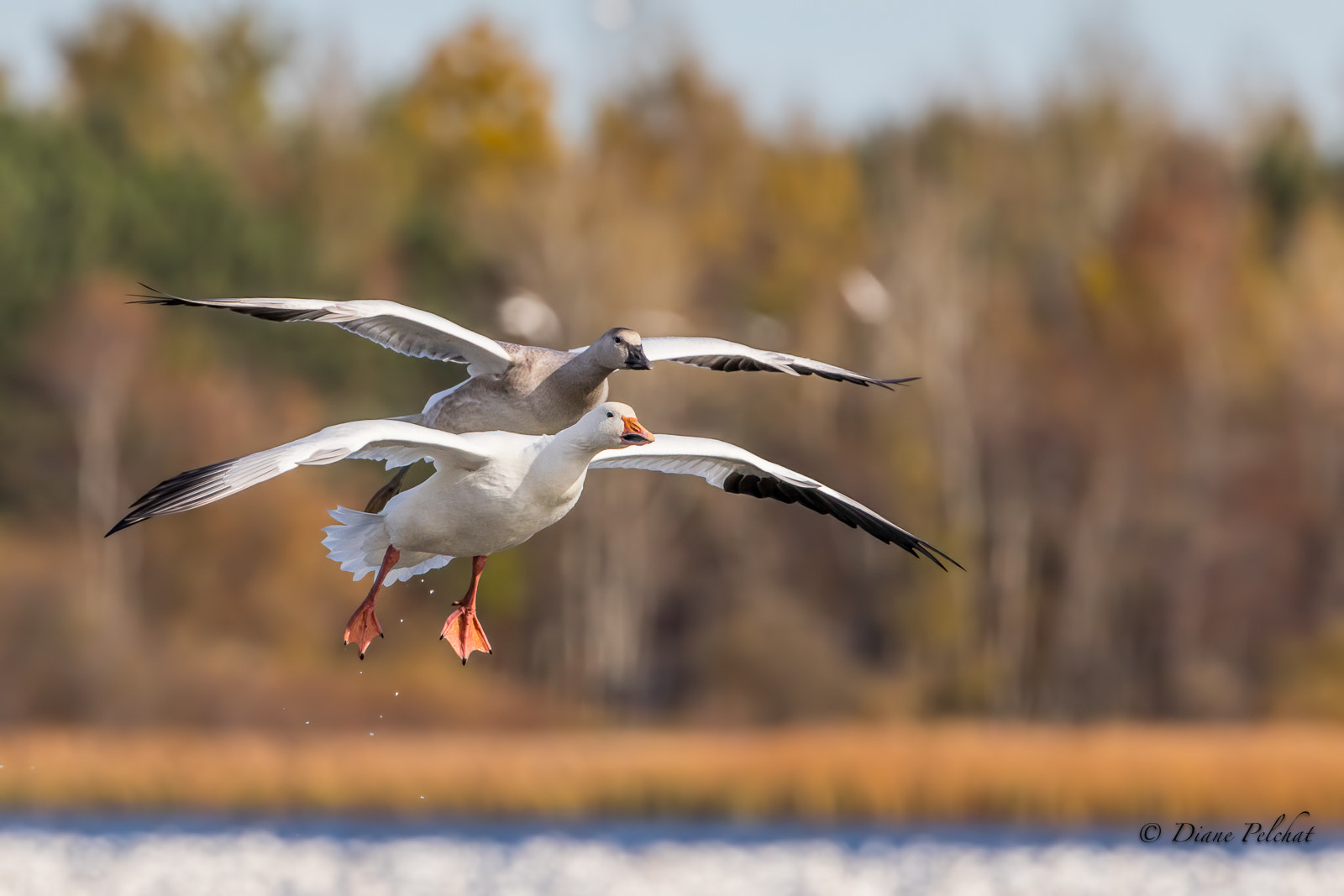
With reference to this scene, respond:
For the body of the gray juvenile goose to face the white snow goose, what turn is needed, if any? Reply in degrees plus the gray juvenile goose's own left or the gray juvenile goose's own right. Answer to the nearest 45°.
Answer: approximately 45° to the gray juvenile goose's own right

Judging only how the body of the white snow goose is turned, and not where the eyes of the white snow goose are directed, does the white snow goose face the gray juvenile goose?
no

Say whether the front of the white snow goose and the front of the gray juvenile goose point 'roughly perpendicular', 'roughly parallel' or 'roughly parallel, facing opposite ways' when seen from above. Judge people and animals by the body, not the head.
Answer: roughly parallel

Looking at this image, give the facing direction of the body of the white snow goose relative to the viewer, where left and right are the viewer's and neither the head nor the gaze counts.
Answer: facing the viewer and to the right of the viewer

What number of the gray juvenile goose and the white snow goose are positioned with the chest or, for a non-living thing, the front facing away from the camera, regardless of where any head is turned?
0
